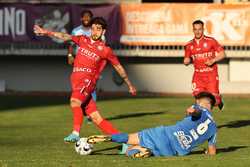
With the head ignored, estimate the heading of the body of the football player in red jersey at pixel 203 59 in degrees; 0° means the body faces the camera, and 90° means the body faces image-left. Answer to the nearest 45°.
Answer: approximately 0°

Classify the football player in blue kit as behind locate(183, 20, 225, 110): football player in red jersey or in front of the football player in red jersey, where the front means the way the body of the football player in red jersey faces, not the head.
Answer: in front

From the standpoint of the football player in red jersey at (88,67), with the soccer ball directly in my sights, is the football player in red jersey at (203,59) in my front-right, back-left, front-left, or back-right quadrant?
back-left

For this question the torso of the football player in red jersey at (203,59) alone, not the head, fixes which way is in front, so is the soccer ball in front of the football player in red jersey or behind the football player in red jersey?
in front

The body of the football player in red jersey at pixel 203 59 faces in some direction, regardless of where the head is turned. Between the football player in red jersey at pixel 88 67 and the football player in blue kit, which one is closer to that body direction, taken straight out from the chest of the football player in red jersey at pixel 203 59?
the football player in blue kit

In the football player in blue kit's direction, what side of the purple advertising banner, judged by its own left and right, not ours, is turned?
front

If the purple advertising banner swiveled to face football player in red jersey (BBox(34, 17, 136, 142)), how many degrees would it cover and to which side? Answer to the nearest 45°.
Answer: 0° — it already faces them

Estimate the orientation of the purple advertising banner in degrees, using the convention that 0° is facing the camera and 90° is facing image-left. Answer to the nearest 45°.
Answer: approximately 0°

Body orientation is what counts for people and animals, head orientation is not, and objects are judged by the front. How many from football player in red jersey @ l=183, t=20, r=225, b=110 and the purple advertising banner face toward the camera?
2
